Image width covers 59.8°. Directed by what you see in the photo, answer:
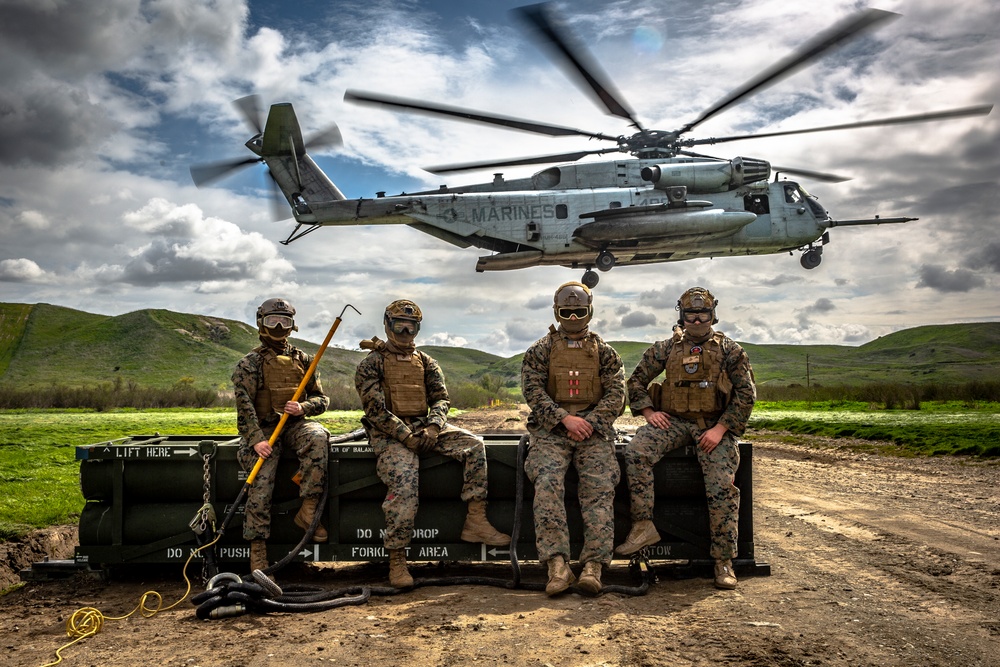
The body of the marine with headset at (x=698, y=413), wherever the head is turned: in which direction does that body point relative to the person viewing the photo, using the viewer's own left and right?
facing the viewer

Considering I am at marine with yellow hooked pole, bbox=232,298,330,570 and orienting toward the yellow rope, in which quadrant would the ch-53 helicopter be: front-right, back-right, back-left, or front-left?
back-right

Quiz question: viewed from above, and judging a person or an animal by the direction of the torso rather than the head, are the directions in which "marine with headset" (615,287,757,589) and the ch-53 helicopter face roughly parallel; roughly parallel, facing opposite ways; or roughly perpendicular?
roughly perpendicular

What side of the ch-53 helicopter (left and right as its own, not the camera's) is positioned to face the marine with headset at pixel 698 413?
right

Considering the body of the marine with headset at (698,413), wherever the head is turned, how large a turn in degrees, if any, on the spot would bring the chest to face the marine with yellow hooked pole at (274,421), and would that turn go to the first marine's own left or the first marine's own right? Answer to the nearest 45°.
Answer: approximately 90° to the first marine's own right

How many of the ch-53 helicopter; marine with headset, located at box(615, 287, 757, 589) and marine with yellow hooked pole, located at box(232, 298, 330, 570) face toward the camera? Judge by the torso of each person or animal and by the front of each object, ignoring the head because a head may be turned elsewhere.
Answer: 2

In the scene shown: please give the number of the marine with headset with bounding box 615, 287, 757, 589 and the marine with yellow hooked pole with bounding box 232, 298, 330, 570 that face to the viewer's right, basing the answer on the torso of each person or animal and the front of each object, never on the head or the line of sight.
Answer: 0

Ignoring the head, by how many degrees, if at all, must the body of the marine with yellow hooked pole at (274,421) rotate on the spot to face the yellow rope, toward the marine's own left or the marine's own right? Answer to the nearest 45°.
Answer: approximately 45° to the marine's own right

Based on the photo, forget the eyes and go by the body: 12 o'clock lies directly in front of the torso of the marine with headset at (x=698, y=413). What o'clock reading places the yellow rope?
The yellow rope is roughly at 2 o'clock from the marine with headset.

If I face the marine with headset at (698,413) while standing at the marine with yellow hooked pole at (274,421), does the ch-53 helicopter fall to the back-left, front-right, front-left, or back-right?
front-left

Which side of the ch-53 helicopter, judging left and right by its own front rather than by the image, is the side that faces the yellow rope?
right

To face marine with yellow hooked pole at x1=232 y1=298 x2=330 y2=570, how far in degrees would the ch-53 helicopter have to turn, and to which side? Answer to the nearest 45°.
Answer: approximately 90° to its right

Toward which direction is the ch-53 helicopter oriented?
to the viewer's right

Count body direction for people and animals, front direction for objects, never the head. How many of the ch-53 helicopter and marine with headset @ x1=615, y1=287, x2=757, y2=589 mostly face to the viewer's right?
1

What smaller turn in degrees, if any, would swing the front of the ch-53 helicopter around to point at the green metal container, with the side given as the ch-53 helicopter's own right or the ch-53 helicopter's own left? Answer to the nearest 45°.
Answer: approximately 90° to the ch-53 helicopter's own right
